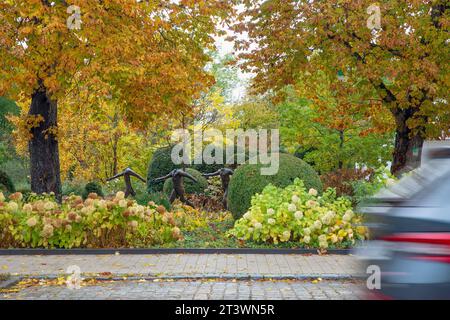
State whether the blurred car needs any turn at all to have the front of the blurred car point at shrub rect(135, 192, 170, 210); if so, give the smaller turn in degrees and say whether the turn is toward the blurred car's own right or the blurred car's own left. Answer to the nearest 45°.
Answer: approximately 135° to the blurred car's own left

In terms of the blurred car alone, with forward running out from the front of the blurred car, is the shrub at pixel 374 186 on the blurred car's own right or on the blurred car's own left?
on the blurred car's own left

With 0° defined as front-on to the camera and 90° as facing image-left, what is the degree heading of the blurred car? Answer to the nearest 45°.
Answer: approximately 270°

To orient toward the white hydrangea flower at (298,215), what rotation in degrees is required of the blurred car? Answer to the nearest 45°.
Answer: approximately 90° to its left

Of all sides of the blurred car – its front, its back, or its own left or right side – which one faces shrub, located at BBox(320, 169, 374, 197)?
left

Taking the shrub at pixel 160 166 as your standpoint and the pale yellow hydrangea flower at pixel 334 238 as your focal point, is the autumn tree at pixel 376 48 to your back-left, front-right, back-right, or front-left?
front-left

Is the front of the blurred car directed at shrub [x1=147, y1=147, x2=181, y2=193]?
no

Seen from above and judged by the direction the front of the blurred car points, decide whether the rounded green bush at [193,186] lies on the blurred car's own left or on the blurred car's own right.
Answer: on the blurred car's own left
